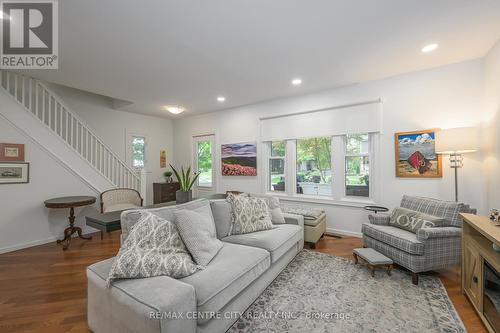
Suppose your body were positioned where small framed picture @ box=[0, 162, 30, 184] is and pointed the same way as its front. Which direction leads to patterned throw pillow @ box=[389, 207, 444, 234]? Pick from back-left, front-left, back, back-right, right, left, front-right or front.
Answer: front-left

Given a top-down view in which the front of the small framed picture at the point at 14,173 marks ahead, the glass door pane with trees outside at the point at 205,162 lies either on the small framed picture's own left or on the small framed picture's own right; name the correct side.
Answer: on the small framed picture's own left

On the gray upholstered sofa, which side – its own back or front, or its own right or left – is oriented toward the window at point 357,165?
left

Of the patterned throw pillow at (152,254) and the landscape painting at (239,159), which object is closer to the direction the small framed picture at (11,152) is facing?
the patterned throw pillow

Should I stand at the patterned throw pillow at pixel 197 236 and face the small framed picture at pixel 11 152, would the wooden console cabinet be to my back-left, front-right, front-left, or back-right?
back-right

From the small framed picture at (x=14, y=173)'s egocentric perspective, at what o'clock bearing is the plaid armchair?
The plaid armchair is roughly at 11 o'clock from the small framed picture.

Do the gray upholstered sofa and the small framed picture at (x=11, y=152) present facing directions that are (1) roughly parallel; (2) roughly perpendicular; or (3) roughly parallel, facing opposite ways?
roughly parallel
